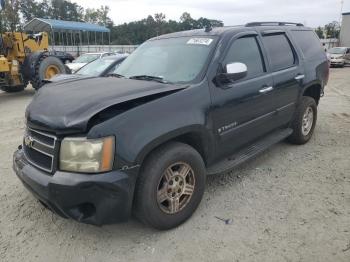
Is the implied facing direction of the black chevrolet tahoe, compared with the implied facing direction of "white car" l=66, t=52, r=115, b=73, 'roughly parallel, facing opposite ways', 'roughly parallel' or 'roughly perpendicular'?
roughly parallel

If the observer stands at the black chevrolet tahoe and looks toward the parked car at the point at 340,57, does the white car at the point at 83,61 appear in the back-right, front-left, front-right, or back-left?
front-left

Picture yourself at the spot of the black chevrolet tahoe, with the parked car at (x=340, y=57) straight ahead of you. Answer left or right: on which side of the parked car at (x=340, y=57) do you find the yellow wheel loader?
left

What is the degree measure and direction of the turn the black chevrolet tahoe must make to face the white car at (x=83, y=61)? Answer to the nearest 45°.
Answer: approximately 135° to its right

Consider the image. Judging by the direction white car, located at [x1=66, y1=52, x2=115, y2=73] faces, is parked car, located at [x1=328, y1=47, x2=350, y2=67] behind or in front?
behind

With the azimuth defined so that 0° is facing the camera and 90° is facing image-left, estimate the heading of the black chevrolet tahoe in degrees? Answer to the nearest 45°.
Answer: approximately 45°

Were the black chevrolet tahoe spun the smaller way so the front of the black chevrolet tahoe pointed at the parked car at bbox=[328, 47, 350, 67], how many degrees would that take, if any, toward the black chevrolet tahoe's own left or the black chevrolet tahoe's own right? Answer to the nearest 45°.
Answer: approximately 180°

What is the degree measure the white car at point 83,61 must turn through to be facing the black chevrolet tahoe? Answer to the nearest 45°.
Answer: approximately 45° to its left

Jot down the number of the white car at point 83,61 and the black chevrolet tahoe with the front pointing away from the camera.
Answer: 0

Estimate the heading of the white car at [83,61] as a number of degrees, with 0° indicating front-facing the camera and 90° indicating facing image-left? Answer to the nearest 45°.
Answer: approximately 45°

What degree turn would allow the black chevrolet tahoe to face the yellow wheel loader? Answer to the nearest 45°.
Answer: approximately 90° to its right

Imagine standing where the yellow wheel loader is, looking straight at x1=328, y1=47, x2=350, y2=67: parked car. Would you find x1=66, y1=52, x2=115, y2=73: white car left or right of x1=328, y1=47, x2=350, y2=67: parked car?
left
